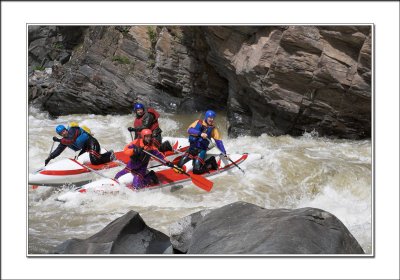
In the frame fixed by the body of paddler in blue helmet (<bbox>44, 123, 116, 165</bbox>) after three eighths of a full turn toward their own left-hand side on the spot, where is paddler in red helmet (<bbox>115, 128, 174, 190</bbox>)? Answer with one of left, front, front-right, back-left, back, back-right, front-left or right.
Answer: front

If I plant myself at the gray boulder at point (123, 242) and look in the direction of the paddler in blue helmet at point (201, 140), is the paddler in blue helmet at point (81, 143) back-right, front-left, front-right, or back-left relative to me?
front-left

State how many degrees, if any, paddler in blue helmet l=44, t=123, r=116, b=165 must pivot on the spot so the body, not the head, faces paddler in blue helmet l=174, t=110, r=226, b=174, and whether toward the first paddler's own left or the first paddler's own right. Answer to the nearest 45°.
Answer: approximately 180°

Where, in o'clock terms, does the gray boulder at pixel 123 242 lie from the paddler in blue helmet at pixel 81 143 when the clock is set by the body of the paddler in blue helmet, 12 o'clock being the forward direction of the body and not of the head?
The gray boulder is roughly at 9 o'clock from the paddler in blue helmet.

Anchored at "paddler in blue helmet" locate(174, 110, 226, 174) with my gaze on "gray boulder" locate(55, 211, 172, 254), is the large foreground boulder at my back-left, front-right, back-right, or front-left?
front-left

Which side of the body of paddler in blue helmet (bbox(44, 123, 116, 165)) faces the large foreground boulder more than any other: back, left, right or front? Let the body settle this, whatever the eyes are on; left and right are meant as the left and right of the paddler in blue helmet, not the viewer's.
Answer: left

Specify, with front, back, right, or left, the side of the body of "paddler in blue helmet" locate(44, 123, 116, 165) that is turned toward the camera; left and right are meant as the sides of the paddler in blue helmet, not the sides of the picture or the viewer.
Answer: left

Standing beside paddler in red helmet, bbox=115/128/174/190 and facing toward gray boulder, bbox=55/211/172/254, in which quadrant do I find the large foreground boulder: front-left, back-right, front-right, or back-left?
front-left
